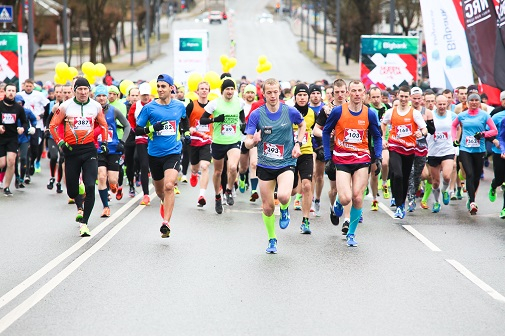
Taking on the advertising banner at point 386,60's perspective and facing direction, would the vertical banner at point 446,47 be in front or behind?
in front

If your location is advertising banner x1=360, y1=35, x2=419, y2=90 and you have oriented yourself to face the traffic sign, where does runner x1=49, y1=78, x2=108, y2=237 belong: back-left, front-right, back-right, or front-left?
front-left

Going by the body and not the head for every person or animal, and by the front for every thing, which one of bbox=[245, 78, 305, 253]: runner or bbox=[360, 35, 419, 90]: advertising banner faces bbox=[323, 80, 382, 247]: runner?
the advertising banner

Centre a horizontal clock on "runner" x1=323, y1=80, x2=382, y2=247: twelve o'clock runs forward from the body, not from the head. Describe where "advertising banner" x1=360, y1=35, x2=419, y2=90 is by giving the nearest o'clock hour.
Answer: The advertising banner is roughly at 6 o'clock from the runner.

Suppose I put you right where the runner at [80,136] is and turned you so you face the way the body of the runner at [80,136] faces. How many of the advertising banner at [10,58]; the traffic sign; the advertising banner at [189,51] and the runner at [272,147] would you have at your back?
3

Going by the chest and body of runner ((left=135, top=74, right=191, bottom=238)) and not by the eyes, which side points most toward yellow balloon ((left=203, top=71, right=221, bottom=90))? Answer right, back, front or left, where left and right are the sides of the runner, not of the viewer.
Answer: back

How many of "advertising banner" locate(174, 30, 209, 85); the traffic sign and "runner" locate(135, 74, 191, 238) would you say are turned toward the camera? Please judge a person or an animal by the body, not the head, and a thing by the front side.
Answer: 3

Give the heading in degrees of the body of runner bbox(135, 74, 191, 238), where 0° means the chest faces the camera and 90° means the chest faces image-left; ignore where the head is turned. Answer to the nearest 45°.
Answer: approximately 0°

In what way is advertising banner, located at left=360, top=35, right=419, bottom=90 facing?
toward the camera

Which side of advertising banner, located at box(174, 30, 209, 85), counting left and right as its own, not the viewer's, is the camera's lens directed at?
front

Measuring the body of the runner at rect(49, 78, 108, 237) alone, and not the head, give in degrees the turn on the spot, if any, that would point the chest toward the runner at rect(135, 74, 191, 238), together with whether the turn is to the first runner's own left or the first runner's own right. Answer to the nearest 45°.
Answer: approximately 45° to the first runner's own left

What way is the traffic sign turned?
toward the camera
